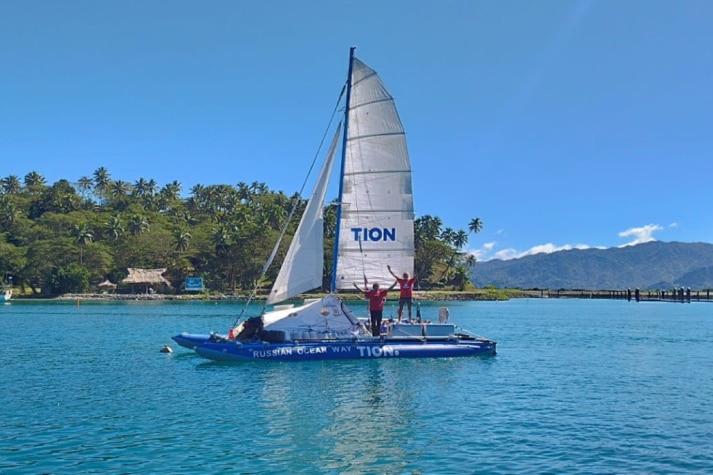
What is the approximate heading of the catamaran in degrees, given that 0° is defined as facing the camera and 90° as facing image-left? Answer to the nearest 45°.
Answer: approximately 90°
